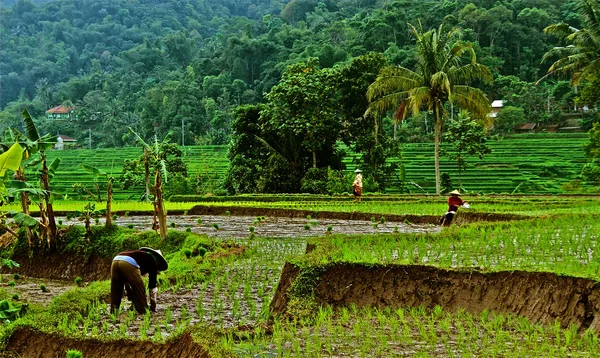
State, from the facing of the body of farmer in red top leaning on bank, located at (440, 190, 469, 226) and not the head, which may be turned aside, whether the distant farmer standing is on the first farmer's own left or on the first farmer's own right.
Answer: on the first farmer's own left

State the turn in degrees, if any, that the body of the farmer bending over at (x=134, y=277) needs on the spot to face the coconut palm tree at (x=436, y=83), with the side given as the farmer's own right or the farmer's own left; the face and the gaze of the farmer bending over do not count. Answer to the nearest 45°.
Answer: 0° — they already face it

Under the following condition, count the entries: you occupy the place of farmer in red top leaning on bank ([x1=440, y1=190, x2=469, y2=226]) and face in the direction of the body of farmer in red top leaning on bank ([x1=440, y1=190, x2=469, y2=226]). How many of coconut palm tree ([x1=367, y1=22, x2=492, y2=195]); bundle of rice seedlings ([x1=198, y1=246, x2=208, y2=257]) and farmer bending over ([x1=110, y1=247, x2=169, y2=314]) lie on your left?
1

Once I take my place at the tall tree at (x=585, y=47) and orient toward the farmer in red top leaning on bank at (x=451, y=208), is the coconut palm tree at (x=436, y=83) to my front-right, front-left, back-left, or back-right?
front-right

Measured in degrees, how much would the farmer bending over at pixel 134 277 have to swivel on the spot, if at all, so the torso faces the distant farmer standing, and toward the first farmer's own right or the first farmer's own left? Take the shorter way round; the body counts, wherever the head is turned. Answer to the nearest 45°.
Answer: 0° — they already face them

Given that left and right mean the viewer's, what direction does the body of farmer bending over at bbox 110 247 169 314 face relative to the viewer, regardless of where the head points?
facing away from the viewer and to the right of the viewer

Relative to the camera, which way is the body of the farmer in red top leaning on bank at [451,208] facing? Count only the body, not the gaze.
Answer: to the viewer's right

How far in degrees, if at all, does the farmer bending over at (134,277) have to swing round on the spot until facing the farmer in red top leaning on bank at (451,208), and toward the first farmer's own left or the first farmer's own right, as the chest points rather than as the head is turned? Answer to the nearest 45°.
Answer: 0° — they already face them

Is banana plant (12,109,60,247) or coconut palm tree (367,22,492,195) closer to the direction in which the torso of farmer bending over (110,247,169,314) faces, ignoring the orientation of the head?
the coconut palm tree

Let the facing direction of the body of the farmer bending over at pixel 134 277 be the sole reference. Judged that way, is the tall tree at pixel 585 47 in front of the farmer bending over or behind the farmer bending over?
in front

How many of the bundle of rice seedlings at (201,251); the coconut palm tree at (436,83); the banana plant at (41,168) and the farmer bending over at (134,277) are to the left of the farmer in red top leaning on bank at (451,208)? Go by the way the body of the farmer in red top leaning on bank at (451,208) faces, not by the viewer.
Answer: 1
